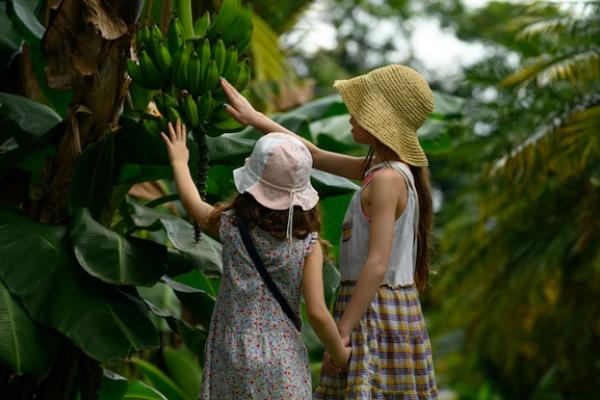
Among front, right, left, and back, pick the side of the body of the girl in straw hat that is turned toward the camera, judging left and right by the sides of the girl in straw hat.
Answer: left

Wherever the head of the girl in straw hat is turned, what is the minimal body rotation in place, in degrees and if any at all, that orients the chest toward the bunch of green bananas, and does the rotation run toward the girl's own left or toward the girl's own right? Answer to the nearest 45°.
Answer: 0° — they already face it

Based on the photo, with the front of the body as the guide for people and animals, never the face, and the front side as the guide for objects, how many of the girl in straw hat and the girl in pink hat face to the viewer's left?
1

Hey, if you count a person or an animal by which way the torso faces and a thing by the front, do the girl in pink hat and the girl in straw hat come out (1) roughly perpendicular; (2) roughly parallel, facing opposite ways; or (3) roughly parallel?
roughly perpendicular

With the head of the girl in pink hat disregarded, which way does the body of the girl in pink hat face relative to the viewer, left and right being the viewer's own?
facing away from the viewer

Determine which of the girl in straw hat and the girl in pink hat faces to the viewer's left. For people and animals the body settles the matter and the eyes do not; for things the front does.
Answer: the girl in straw hat

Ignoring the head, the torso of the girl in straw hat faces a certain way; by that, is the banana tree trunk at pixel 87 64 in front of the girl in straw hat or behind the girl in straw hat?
in front
